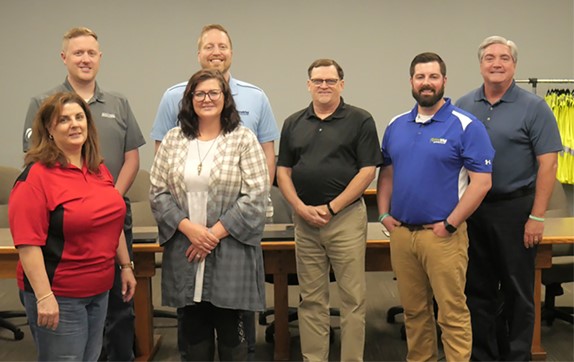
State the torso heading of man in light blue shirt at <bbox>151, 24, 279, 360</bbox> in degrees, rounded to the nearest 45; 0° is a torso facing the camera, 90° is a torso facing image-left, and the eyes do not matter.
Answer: approximately 0°

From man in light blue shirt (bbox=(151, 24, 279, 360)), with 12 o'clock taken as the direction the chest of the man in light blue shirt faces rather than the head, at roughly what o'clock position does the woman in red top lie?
The woman in red top is roughly at 1 o'clock from the man in light blue shirt.

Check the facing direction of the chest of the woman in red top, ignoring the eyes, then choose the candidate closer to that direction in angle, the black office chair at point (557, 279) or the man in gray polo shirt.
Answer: the black office chair

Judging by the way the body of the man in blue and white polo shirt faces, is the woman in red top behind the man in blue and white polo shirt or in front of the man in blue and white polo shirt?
in front

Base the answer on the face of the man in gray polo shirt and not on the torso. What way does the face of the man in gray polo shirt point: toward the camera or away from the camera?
toward the camera

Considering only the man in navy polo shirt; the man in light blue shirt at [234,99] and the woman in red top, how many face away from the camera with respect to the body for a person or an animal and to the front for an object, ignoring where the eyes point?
0

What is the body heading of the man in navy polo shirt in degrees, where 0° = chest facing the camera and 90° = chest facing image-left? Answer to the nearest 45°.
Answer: approximately 45°

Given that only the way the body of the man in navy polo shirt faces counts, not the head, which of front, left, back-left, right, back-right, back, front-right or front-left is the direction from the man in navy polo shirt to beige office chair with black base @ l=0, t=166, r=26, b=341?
front-right

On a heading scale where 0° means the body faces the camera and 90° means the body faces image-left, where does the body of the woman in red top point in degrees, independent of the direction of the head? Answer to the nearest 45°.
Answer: approximately 315°

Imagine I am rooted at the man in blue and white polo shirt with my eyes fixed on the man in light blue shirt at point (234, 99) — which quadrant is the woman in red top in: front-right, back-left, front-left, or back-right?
front-left

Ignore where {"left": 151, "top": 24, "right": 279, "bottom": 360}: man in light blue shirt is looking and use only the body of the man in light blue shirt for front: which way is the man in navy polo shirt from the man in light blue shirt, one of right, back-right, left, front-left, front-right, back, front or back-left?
left
